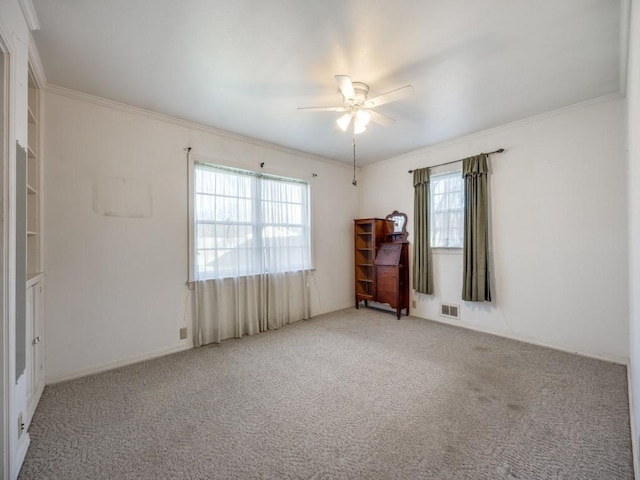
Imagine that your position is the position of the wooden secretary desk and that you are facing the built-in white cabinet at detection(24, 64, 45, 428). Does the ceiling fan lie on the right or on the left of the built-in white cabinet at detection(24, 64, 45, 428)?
left

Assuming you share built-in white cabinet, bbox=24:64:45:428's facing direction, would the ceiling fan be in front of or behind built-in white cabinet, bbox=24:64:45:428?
in front

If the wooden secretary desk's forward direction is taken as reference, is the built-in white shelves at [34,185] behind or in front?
in front

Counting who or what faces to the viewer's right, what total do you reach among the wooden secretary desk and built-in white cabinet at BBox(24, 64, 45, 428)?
1

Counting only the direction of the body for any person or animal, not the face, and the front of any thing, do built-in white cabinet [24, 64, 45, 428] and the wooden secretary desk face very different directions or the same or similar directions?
very different directions

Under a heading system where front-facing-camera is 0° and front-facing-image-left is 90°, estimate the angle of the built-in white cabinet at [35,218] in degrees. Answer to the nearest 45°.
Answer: approximately 270°

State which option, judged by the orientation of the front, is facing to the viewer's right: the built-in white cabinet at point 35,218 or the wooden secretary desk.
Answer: the built-in white cabinet

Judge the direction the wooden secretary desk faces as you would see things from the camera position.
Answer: facing the viewer and to the left of the viewer
